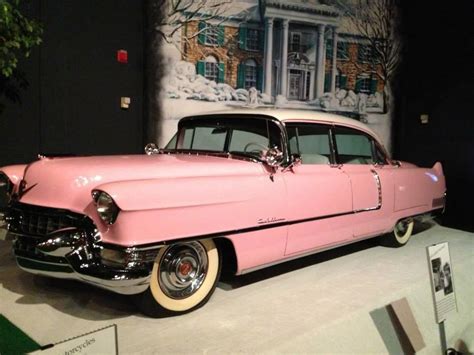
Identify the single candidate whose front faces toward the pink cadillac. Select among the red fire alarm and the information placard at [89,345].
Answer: the red fire alarm

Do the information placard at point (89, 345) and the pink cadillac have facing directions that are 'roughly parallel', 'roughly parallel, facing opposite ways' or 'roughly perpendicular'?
roughly perpendicular

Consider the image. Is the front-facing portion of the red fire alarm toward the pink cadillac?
yes

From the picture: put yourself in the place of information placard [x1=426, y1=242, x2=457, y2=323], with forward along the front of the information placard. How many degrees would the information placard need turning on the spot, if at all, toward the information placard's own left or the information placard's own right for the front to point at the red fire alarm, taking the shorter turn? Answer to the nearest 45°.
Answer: approximately 180°

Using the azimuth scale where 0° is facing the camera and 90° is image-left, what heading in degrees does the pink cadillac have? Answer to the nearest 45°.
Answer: approximately 45°

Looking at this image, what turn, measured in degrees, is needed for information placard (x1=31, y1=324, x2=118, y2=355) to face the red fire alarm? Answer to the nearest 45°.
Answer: approximately 135° to its left

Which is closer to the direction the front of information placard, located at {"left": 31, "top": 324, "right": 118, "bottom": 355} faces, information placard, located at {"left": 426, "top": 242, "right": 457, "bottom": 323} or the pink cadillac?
the information placard

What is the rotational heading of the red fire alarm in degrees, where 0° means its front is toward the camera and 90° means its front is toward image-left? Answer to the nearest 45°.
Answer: approximately 0°

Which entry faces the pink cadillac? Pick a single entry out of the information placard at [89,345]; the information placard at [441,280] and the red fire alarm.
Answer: the red fire alarm

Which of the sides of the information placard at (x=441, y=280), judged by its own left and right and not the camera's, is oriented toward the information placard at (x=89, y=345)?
right

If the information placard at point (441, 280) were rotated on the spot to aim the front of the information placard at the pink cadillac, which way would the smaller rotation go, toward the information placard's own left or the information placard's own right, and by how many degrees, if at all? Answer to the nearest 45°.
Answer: approximately 135° to the information placard's own right

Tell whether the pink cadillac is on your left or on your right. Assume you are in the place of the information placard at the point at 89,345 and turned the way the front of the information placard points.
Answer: on your left

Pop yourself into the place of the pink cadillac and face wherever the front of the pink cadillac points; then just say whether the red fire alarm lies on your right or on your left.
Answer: on your right
